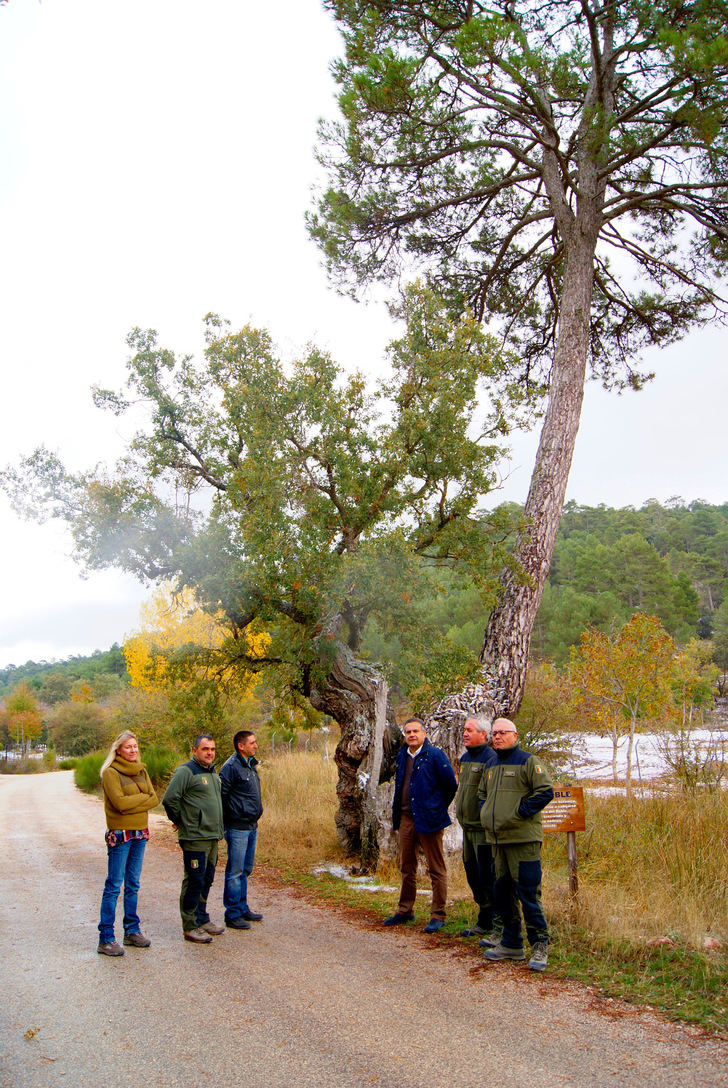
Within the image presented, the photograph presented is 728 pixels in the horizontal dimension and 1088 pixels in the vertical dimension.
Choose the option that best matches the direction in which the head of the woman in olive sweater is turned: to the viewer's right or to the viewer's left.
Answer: to the viewer's right

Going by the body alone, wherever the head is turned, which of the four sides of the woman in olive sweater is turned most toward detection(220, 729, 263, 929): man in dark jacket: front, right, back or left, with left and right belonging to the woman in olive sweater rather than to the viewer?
left

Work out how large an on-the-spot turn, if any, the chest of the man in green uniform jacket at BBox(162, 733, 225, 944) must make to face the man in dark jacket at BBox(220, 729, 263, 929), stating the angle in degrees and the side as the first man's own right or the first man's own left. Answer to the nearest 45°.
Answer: approximately 90° to the first man's own left

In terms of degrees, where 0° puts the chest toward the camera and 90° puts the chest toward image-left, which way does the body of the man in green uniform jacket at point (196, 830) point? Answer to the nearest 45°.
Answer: approximately 315°

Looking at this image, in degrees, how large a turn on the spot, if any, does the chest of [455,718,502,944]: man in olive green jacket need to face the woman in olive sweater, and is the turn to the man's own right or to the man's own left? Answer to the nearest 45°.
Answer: approximately 45° to the man's own right

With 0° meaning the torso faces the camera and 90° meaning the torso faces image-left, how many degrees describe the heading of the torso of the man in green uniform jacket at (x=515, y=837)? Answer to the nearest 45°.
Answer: approximately 45°
